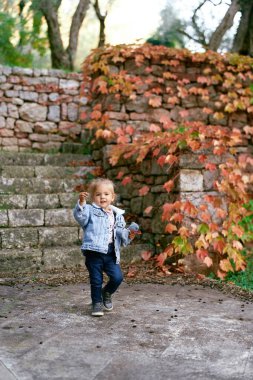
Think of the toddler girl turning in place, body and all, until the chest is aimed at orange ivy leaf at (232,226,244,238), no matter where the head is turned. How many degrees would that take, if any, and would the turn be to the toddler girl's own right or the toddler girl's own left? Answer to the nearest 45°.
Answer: approximately 90° to the toddler girl's own left

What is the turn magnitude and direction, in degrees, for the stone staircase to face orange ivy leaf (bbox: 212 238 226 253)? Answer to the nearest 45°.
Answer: approximately 45° to its left

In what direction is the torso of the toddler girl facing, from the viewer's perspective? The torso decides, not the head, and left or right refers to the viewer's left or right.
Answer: facing the viewer and to the right of the viewer

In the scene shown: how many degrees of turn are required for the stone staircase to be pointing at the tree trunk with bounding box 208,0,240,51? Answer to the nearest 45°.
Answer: approximately 135° to its left

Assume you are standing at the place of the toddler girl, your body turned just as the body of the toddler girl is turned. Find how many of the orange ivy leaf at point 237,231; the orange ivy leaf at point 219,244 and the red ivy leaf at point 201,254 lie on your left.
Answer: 3

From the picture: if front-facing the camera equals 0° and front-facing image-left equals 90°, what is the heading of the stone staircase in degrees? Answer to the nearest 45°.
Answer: approximately 0°

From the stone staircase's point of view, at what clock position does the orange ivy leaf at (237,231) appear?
The orange ivy leaf is roughly at 10 o'clock from the stone staircase.

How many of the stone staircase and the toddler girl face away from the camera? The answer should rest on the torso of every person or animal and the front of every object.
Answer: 0

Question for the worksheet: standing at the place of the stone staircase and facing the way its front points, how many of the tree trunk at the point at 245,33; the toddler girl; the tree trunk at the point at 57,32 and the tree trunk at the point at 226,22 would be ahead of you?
1

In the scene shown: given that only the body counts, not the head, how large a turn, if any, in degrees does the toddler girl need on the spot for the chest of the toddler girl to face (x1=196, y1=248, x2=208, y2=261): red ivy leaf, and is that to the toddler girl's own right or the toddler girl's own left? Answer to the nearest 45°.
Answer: approximately 90° to the toddler girl's own left
